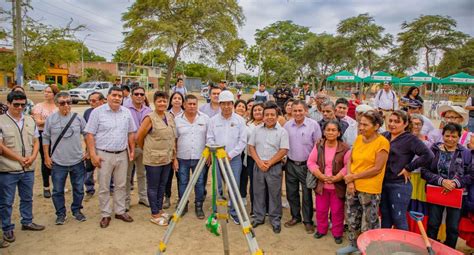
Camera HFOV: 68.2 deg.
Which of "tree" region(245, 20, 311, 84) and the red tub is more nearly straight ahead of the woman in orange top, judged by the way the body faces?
the red tub

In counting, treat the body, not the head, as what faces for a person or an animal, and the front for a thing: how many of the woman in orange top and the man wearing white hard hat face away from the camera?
0

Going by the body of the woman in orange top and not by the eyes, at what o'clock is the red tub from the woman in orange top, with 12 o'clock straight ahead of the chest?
The red tub is roughly at 10 o'clock from the woman in orange top.

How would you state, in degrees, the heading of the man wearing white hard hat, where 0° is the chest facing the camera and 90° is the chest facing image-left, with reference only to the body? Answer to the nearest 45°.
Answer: approximately 0°

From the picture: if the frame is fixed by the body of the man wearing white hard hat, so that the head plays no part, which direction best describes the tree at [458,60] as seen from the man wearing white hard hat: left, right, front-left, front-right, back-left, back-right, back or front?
back-left

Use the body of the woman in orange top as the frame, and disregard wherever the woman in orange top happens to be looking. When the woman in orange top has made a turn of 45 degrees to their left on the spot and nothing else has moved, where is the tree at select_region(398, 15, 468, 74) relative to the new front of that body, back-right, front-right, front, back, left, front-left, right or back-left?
back

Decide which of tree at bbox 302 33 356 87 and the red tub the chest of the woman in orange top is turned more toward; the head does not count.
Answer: the red tub

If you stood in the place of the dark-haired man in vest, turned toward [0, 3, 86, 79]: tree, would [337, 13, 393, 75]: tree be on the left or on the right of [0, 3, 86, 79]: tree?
right

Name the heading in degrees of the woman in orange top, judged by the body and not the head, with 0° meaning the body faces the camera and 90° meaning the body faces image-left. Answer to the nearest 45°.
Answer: approximately 45°

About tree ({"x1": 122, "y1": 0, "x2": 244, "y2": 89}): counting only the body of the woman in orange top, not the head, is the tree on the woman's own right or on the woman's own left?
on the woman's own right

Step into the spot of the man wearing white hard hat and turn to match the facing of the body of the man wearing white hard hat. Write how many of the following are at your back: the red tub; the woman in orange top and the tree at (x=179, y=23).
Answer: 1
